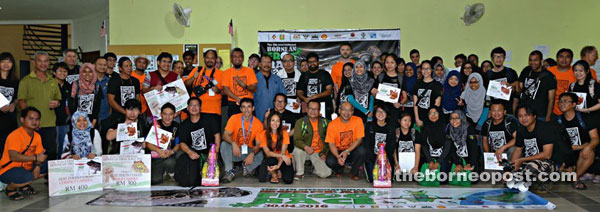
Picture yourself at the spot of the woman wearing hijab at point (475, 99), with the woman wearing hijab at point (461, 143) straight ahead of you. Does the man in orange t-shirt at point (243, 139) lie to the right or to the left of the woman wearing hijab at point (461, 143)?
right

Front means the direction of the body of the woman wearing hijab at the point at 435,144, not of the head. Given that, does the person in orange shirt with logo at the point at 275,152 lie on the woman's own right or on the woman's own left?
on the woman's own right

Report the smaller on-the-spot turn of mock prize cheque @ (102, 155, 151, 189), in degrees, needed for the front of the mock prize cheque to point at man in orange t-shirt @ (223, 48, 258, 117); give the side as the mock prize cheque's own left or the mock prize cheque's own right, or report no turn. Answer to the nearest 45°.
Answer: approximately 90° to the mock prize cheque's own left

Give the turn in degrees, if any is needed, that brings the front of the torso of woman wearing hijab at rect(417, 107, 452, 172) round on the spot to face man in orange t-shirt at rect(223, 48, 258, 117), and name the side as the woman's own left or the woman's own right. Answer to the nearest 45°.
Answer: approximately 90° to the woman's own right

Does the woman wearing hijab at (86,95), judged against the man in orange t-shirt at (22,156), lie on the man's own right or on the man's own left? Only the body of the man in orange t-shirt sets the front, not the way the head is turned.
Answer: on the man's own left

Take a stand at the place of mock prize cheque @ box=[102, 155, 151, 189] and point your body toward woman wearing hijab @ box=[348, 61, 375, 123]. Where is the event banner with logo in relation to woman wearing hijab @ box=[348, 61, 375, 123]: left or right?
left

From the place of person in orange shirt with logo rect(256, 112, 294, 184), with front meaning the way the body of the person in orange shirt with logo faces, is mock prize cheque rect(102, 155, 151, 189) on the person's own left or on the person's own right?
on the person's own right

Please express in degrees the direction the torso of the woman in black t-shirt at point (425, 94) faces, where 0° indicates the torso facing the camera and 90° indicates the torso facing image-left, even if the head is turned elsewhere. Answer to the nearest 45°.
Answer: approximately 0°

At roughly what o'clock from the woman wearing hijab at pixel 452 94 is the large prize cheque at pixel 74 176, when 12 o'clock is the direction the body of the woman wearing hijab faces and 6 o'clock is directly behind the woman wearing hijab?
The large prize cheque is roughly at 2 o'clock from the woman wearing hijab.
